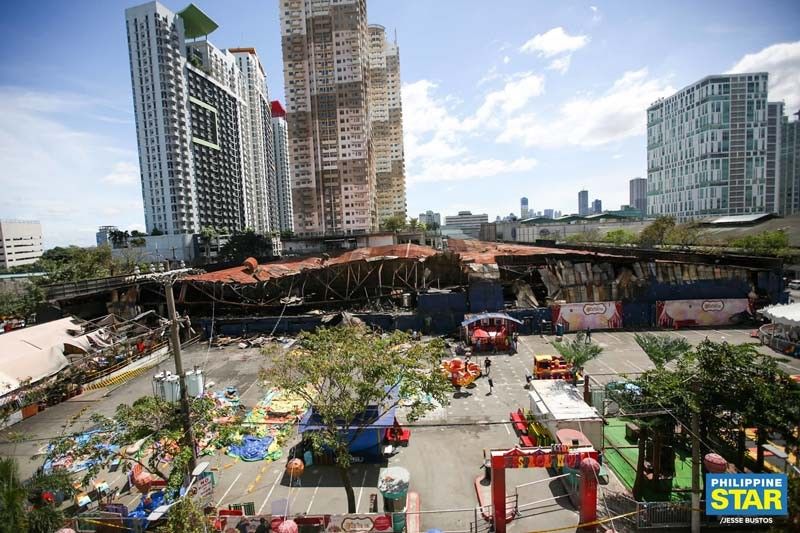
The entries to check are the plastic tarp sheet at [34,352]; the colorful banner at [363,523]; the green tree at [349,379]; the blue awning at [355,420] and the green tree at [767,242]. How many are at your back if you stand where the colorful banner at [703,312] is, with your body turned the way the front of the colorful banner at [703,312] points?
1

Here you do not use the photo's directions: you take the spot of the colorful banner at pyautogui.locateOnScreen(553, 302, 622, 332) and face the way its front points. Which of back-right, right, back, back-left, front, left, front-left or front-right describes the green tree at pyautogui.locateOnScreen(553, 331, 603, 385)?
front

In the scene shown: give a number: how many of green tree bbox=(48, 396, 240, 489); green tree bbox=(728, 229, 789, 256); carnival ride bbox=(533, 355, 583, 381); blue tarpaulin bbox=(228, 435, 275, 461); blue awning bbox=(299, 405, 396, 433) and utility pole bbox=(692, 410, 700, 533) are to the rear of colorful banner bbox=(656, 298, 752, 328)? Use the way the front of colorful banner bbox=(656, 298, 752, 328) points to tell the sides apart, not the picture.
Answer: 1

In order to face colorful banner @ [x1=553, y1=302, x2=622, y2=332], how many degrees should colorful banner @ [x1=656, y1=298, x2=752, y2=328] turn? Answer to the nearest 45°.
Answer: approximately 45° to its right

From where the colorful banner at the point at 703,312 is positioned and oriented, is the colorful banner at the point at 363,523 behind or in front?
in front

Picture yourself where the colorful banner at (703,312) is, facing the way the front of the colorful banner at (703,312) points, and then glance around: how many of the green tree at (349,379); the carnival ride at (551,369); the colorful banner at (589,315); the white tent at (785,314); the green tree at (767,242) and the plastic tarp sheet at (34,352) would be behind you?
1

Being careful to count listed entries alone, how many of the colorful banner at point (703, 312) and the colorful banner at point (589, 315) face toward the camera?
2

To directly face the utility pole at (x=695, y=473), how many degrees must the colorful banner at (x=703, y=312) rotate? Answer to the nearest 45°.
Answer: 0° — it already faces it

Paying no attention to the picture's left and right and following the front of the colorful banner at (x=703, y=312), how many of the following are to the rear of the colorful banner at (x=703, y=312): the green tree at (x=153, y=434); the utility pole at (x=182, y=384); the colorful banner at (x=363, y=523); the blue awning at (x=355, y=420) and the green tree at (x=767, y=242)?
1

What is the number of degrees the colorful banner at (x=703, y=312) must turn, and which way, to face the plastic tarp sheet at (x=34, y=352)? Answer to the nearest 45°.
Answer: approximately 45° to its right

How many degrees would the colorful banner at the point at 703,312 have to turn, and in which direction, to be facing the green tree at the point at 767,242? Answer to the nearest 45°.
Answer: approximately 180°

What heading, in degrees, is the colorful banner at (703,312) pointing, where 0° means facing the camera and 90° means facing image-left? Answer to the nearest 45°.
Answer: approximately 0°

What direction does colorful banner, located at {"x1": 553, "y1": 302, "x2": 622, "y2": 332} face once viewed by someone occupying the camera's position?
facing the viewer

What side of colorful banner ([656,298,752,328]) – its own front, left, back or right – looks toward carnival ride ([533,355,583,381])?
front

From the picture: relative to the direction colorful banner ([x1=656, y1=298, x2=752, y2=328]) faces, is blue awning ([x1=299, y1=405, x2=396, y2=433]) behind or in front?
in front

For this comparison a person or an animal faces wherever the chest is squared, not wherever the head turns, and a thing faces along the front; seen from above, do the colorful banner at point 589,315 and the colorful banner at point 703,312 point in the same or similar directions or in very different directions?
same or similar directions

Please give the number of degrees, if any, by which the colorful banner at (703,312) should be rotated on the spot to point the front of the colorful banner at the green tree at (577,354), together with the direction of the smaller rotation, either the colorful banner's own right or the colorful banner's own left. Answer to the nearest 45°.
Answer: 0° — it already faces it
